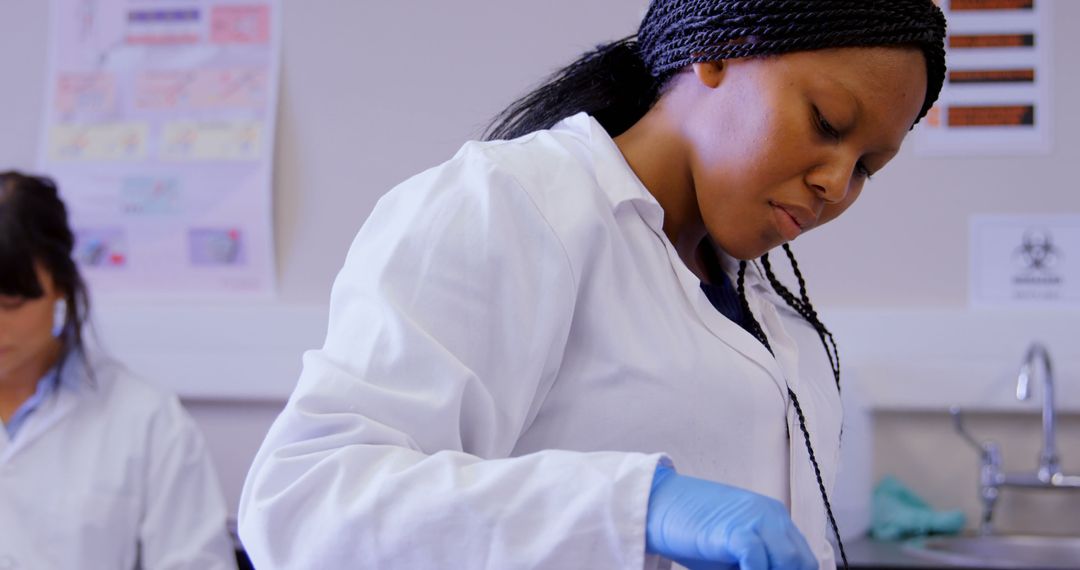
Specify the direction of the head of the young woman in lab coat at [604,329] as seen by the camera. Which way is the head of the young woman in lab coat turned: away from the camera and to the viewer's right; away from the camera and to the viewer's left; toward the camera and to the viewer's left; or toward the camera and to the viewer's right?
toward the camera and to the viewer's right

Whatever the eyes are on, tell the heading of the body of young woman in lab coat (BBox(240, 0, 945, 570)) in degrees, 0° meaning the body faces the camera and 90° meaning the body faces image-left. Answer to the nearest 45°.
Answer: approximately 315°

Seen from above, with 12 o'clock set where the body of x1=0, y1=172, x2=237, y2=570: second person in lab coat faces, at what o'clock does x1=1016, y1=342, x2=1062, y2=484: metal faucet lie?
The metal faucet is roughly at 8 o'clock from the second person in lab coat.

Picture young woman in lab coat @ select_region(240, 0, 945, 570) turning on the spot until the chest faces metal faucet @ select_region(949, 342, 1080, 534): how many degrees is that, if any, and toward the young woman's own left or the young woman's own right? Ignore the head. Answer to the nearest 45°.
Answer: approximately 90° to the young woman's own left

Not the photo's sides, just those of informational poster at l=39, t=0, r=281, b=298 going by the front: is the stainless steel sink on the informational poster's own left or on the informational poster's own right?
on the informational poster's own left

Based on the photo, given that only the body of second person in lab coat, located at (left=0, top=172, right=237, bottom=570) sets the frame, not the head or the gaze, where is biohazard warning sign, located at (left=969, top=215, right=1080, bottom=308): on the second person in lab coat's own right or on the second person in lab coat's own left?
on the second person in lab coat's own left
